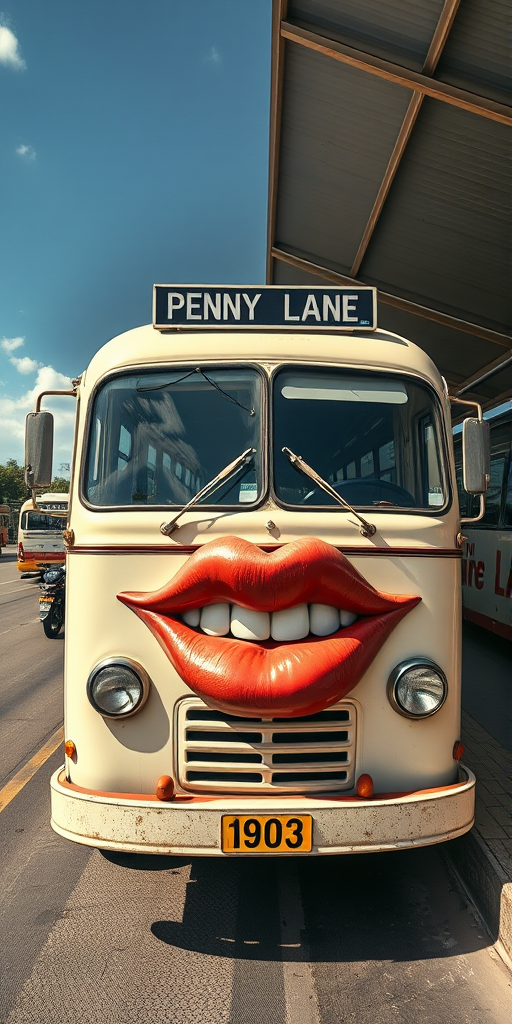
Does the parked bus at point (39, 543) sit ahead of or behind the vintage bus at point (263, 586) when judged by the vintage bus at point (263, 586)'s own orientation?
behind

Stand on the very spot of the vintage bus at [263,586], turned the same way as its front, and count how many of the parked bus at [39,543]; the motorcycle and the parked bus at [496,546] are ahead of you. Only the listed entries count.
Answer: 0

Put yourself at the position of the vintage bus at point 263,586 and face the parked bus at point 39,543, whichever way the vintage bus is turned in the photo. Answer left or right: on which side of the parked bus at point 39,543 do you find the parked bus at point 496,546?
right

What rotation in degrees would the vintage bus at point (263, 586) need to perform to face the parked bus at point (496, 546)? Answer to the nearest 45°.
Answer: approximately 135° to its left

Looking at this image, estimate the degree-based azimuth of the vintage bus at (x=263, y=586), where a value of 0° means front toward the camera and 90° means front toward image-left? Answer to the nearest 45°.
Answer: approximately 0°
